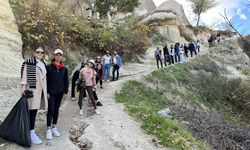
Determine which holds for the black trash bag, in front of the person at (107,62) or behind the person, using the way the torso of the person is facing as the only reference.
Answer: in front

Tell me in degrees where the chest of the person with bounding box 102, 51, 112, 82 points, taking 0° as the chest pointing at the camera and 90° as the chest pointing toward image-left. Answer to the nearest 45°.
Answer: approximately 0°
